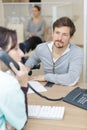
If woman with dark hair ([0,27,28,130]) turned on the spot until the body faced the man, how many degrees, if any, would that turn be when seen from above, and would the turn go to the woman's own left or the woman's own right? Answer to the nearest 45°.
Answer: approximately 45° to the woman's own left

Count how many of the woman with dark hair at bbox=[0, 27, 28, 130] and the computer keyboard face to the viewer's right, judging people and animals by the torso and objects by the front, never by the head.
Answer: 1

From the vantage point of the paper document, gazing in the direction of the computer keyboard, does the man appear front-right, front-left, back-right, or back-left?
back-left

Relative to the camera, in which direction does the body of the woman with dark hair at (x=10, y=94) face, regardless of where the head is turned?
to the viewer's right

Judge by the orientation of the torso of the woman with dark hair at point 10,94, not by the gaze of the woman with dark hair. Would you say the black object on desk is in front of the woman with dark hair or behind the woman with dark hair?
in front

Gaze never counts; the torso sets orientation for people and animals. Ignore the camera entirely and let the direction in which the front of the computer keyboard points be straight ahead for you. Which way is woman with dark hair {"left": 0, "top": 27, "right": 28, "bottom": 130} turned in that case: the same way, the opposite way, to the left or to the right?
to the left

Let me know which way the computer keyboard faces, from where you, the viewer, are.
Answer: facing the viewer

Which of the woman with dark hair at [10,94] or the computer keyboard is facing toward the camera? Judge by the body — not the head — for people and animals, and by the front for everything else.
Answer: the computer keyboard

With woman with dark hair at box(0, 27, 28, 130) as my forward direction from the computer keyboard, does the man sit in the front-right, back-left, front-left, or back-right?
back-right

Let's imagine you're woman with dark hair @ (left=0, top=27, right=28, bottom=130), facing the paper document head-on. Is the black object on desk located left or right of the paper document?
right
